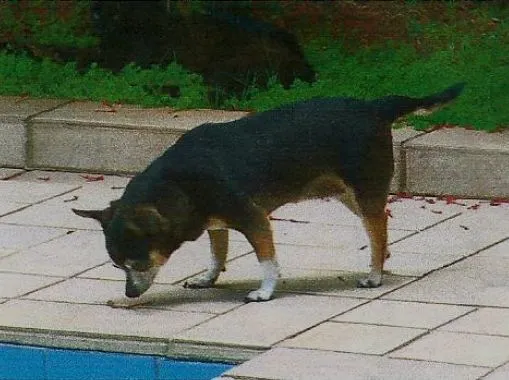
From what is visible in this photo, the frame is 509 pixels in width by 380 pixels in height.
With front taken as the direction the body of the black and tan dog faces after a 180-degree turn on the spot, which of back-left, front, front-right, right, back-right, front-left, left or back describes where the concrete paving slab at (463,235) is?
front-left

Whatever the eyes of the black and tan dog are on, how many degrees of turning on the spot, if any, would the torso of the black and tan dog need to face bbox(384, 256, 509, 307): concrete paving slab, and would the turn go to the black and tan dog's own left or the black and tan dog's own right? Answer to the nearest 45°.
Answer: approximately 180°

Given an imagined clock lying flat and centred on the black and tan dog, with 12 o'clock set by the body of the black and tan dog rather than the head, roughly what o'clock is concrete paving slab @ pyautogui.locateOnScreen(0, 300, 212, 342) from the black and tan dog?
The concrete paving slab is roughly at 11 o'clock from the black and tan dog.

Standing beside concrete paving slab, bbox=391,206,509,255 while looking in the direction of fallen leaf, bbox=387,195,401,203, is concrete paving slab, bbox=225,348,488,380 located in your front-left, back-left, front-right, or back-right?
back-left

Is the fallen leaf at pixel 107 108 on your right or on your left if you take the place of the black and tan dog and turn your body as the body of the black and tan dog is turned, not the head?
on your right

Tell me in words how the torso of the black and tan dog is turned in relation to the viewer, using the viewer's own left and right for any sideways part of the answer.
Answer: facing to the left of the viewer

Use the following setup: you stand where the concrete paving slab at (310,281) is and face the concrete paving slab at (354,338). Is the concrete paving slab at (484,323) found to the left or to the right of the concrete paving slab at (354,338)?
left

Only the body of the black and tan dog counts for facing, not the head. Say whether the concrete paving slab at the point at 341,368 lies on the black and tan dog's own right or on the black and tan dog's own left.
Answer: on the black and tan dog's own left

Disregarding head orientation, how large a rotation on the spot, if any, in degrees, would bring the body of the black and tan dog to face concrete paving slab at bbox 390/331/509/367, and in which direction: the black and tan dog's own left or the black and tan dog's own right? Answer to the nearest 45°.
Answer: approximately 135° to the black and tan dog's own left
